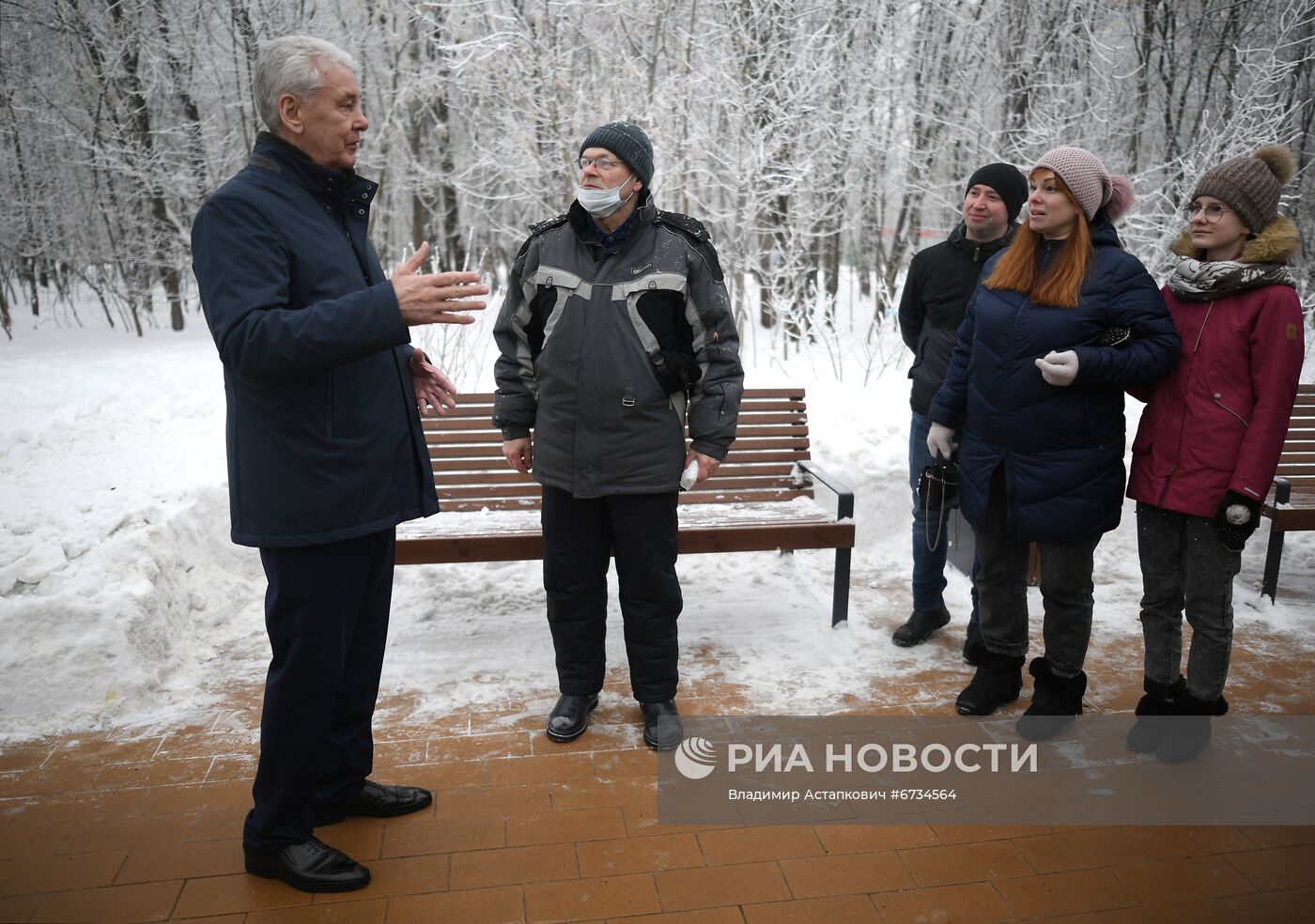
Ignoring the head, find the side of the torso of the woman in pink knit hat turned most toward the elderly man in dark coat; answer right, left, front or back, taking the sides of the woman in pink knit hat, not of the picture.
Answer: front

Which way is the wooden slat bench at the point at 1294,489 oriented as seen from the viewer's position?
toward the camera

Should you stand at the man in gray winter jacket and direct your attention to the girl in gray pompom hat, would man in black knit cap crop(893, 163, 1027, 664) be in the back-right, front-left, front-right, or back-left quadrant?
front-left

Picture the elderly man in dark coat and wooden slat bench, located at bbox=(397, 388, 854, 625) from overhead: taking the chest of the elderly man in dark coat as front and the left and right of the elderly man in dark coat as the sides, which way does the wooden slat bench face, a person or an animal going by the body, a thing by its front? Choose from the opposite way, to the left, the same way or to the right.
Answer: to the right

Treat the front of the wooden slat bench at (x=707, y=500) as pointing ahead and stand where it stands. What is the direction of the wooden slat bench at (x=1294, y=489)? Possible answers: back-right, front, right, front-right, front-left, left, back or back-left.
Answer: left

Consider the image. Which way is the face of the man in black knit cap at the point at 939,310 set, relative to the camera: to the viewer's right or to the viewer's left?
to the viewer's left

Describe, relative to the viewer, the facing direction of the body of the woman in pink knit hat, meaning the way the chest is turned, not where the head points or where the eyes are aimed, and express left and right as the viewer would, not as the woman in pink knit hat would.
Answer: facing the viewer and to the left of the viewer

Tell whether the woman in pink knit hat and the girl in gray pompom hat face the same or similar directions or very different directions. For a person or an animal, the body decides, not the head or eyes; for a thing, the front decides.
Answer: same or similar directions

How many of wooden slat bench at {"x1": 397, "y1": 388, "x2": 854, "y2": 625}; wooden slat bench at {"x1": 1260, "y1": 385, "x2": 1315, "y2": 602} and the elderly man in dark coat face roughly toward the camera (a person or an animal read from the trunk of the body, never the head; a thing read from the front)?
2

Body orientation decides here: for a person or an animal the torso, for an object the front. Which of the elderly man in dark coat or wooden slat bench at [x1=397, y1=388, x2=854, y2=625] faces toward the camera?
the wooden slat bench

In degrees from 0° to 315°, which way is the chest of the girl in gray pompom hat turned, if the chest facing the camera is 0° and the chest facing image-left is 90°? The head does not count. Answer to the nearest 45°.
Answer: approximately 45°

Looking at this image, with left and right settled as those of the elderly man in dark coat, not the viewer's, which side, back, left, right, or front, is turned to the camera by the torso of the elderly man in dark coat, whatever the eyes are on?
right

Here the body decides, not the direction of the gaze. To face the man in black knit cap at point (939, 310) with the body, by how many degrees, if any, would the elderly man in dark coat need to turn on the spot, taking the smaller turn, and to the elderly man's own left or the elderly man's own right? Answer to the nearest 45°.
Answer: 0° — they already face them

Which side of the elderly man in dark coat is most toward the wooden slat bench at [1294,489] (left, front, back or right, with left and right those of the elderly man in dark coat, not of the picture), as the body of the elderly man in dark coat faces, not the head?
front

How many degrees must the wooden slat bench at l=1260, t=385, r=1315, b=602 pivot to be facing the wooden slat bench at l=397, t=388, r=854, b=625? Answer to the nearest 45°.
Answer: approximately 45° to its right

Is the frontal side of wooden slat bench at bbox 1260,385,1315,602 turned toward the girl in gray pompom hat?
yes

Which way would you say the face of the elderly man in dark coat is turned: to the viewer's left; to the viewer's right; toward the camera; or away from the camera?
to the viewer's right

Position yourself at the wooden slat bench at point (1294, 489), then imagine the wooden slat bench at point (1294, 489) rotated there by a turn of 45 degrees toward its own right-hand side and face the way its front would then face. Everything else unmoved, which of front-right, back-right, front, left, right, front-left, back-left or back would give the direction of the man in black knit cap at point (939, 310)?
front

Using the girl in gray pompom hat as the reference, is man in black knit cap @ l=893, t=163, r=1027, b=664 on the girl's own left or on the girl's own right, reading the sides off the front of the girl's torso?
on the girl's own right

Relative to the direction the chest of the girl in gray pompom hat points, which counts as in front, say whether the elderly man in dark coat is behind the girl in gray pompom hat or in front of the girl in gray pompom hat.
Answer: in front
